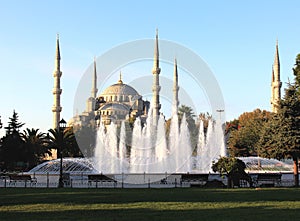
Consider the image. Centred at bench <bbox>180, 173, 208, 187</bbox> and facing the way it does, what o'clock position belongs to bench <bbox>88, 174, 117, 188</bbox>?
bench <bbox>88, 174, 117, 188</bbox> is roughly at 9 o'clock from bench <bbox>180, 173, 208, 187</bbox>.

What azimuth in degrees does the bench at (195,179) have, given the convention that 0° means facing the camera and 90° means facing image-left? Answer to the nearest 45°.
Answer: approximately 180°

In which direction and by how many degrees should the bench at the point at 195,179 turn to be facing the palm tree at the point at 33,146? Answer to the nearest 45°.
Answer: approximately 45° to its left

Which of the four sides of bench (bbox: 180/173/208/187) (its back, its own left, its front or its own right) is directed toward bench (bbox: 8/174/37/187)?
left

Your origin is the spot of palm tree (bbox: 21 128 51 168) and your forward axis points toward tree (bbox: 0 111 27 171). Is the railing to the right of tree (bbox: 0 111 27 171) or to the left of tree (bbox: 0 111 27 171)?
left
